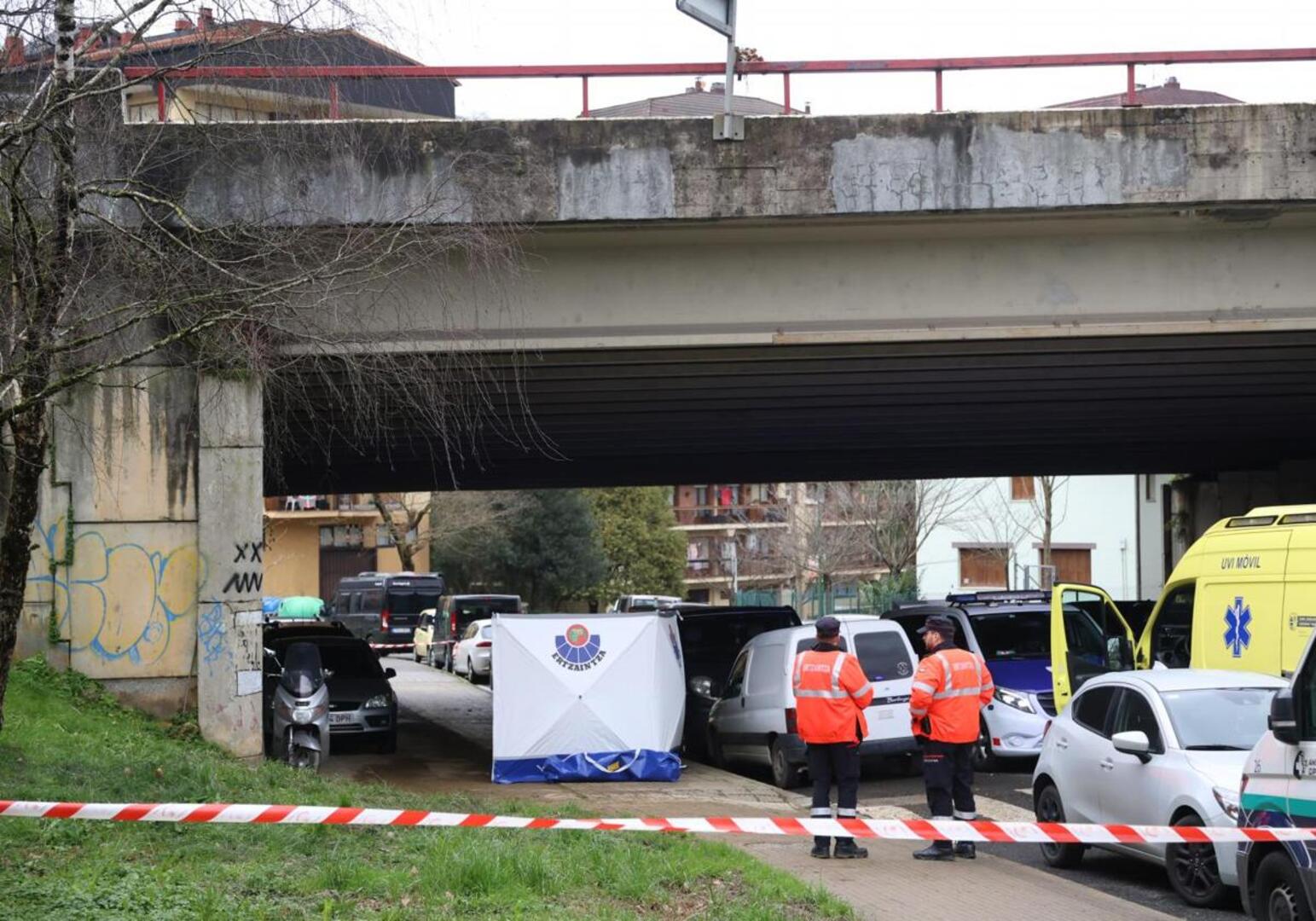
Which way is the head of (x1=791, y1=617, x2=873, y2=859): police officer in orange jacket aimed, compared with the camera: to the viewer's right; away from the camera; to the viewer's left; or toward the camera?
away from the camera

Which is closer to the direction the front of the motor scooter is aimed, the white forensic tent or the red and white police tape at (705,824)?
the red and white police tape

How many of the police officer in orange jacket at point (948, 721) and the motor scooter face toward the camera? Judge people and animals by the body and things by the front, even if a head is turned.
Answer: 1

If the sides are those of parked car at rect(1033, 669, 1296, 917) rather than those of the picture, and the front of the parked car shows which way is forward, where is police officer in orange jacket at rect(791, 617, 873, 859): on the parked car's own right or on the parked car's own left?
on the parked car's own right

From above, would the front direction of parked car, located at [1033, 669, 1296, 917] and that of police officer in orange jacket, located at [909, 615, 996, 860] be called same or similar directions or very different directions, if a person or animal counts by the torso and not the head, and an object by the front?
very different directions

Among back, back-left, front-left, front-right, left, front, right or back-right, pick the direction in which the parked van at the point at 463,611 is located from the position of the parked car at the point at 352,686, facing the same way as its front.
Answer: back

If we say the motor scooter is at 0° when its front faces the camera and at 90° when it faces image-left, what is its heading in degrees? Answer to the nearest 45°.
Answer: approximately 0°

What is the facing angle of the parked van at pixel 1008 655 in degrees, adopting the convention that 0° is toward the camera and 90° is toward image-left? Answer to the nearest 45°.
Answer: approximately 315°

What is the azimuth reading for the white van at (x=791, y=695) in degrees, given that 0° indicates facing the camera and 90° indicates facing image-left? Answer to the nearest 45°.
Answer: approximately 135°

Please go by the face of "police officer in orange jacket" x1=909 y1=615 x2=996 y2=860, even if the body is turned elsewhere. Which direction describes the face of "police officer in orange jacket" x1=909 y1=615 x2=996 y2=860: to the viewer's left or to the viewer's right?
to the viewer's left

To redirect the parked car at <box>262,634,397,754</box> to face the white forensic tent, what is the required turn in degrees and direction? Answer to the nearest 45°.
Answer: approximately 45° to its left
